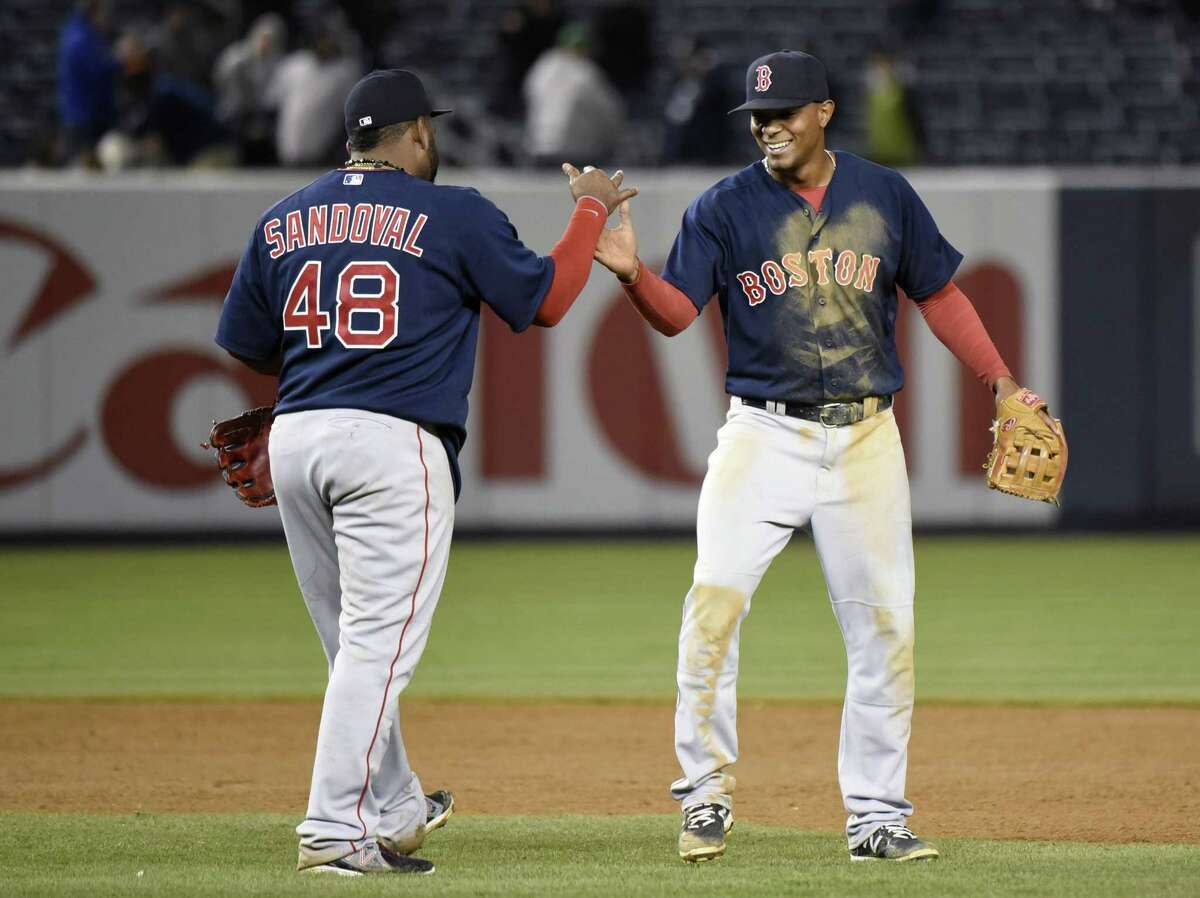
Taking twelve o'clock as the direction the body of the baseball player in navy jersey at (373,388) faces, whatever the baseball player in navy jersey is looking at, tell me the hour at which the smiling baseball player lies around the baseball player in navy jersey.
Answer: The smiling baseball player is roughly at 1 o'clock from the baseball player in navy jersey.

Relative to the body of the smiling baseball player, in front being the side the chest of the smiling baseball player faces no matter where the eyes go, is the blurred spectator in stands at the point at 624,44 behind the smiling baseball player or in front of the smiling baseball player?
behind

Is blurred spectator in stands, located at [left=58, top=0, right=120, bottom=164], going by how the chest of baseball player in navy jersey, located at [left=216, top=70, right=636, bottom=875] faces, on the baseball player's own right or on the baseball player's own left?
on the baseball player's own left

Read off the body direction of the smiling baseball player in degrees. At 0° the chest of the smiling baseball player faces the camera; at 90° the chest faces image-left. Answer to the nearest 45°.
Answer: approximately 0°

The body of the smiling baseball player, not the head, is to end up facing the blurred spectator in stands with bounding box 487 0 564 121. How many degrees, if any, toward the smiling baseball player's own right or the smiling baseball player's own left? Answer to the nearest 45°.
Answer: approximately 180°

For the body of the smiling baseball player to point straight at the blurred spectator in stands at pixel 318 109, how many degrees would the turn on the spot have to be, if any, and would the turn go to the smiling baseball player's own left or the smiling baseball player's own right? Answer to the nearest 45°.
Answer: approximately 180°

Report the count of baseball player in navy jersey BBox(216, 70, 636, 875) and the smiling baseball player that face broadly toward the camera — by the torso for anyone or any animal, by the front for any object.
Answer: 1

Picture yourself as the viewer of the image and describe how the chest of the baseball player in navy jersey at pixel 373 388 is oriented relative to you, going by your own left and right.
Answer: facing away from the viewer and to the right of the viewer

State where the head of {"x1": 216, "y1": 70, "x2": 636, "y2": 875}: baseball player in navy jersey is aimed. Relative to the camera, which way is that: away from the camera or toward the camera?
away from the camera

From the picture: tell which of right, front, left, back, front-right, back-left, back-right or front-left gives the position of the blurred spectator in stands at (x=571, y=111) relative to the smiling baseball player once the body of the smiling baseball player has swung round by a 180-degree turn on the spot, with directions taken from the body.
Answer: front
